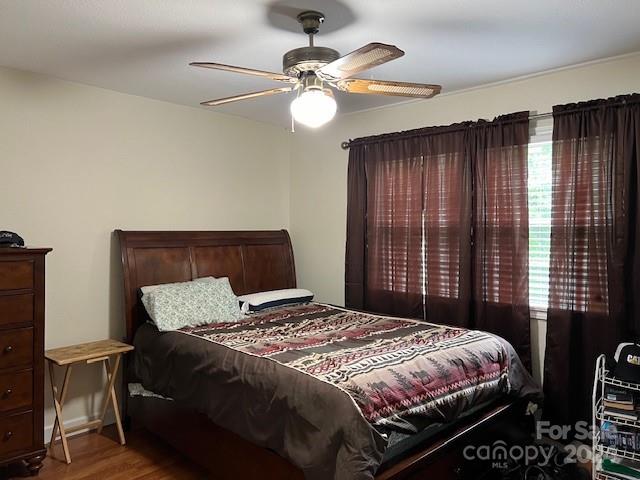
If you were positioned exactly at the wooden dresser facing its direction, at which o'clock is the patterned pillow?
The patterned pillow is roughly at 10 o'clock from the wooden dresser.

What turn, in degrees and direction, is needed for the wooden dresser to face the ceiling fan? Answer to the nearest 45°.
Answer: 0° — it already faces it

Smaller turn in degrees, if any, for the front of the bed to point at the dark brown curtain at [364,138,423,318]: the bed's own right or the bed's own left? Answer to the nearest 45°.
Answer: approximately 90° to the bed's own left

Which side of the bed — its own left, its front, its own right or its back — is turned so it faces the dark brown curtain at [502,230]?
left

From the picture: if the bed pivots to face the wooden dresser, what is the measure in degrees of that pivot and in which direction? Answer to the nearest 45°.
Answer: approximately 135° to its right

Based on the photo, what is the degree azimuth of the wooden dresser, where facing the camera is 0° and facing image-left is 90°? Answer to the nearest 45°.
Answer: approximately 315°

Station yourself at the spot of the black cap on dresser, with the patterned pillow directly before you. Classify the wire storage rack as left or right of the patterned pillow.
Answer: right
